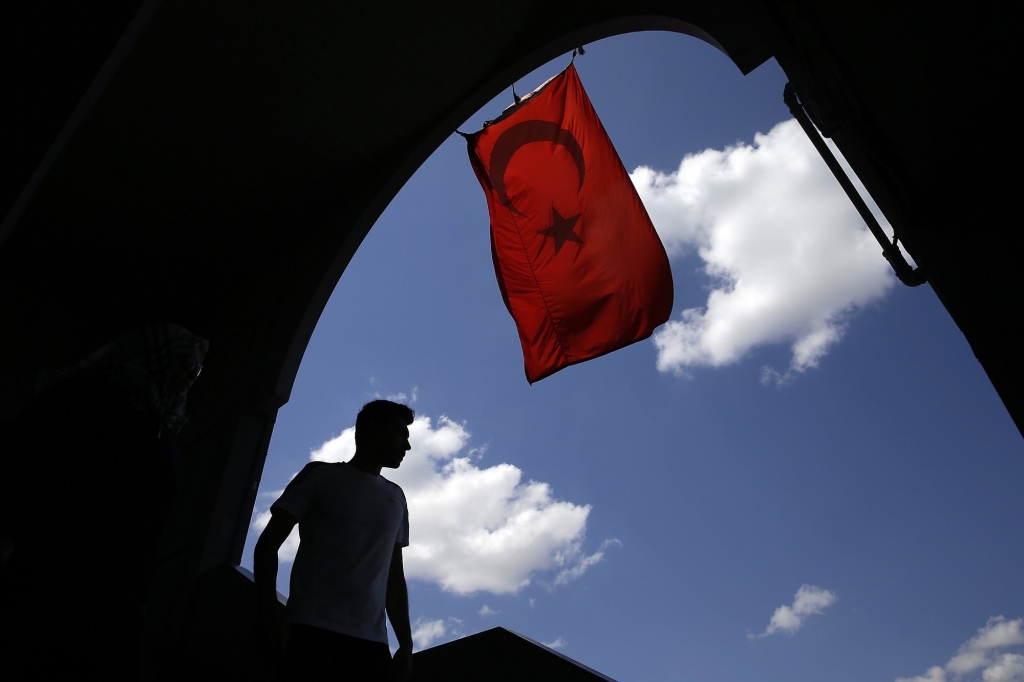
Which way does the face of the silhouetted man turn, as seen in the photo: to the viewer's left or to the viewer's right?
to the viewer's right

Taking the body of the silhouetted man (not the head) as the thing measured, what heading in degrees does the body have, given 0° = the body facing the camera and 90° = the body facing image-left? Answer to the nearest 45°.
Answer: approximately 315°
